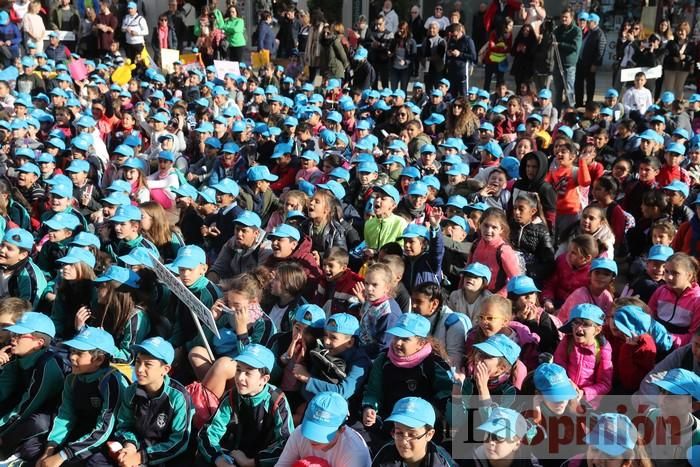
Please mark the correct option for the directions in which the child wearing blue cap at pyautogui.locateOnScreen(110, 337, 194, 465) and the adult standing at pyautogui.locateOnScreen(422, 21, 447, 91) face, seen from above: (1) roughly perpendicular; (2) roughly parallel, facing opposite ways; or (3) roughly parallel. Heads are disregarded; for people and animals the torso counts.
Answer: roughly parallel

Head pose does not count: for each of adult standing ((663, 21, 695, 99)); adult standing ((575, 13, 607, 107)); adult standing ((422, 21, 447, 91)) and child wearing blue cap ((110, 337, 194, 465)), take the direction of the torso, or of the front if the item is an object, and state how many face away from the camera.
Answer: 0

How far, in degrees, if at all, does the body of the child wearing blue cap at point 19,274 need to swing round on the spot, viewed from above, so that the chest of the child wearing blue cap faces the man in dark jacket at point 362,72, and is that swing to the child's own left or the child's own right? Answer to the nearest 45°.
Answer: approximately 180°

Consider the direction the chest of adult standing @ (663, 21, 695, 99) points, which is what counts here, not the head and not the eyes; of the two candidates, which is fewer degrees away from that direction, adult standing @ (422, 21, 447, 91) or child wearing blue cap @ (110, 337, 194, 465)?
the child wearing blue cap

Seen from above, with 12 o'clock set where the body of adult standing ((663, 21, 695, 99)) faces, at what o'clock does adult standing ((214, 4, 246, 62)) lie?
adult standing ((214, 4, 246, 62)) is roughly at 3 o'clock from adult standing ((663, 21, 695, 99)).

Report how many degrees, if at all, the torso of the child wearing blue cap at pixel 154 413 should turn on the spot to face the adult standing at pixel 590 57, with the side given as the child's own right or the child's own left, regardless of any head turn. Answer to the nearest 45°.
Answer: approximately 180°

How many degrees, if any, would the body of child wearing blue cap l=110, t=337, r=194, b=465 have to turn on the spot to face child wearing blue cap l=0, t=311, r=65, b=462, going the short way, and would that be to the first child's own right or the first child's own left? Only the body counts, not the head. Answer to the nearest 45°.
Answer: approximately 90° to the first child's own right

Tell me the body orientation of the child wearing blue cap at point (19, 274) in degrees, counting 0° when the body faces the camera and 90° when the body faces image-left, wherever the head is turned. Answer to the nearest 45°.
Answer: approximately 45°

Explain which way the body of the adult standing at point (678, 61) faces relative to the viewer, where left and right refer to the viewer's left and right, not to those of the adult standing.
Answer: facing the viewer

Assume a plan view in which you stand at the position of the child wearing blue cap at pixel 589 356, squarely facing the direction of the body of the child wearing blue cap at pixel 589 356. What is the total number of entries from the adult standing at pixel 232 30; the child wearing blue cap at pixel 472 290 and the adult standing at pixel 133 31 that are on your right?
3

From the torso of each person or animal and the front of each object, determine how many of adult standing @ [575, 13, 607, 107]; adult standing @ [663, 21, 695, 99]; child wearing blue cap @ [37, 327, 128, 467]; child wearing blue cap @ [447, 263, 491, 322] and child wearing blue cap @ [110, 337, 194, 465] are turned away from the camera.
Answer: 0

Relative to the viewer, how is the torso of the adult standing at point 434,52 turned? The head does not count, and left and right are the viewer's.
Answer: facing the viewer and to the left of the viewer

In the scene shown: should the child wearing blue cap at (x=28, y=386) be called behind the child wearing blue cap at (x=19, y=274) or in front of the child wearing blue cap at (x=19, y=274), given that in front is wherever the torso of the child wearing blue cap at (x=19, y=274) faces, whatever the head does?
in front

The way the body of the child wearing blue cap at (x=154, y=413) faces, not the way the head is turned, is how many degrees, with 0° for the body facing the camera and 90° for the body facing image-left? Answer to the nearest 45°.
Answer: approximately 45°

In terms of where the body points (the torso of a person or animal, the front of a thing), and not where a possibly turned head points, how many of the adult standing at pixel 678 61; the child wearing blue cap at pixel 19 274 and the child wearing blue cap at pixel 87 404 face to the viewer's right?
0

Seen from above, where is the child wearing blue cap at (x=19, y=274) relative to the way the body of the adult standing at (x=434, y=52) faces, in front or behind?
in front

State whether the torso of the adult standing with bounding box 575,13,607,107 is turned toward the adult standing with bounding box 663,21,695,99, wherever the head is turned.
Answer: no

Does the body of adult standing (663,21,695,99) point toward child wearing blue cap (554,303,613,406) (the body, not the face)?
yes

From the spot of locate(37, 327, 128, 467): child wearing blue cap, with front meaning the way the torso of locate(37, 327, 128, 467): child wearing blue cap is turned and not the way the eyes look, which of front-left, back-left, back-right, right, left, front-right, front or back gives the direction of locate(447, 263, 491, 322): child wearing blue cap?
back-left
